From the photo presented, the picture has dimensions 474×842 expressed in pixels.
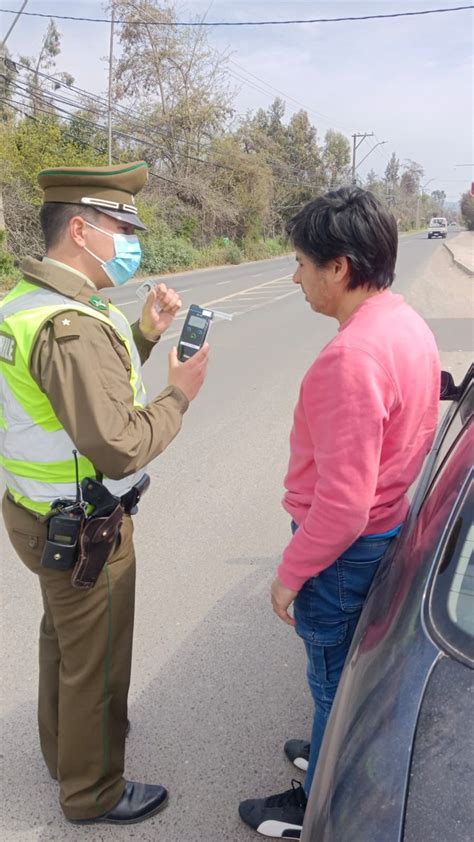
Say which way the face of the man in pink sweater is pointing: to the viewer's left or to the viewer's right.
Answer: to the viewer's left

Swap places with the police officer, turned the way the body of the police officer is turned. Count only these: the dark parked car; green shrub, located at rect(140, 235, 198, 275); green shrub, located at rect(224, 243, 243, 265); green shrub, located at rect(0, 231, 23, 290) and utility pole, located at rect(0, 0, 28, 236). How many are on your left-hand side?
4

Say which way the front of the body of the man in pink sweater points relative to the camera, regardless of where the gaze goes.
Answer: to the viewer's left

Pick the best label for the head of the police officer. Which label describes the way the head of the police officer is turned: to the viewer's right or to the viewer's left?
to the viewer's right

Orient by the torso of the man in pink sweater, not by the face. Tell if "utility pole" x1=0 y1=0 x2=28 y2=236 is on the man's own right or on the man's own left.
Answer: on the man's own right

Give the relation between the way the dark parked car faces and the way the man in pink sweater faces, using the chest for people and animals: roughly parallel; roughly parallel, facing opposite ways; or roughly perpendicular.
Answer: roughly perpendicular

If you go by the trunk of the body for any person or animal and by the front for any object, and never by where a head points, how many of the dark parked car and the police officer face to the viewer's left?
0

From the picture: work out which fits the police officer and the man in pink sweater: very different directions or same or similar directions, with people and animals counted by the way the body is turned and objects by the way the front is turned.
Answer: very different directions

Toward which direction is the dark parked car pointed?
away from the camera

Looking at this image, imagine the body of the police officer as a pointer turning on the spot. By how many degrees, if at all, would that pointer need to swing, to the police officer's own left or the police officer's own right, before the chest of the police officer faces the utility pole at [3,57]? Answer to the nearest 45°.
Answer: approximately 90° to the police officer's own left

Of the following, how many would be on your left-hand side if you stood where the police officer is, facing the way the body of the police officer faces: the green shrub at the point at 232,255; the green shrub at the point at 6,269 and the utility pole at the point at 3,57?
3

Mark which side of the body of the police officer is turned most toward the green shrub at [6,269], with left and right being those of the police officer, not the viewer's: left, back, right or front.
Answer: left

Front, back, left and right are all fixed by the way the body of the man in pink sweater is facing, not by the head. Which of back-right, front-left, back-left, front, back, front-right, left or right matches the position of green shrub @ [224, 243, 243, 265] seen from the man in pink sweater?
right

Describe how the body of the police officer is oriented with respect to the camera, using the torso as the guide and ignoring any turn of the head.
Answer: to the viewer's right

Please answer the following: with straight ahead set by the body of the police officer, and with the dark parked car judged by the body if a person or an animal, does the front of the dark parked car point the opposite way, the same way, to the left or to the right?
to the left
